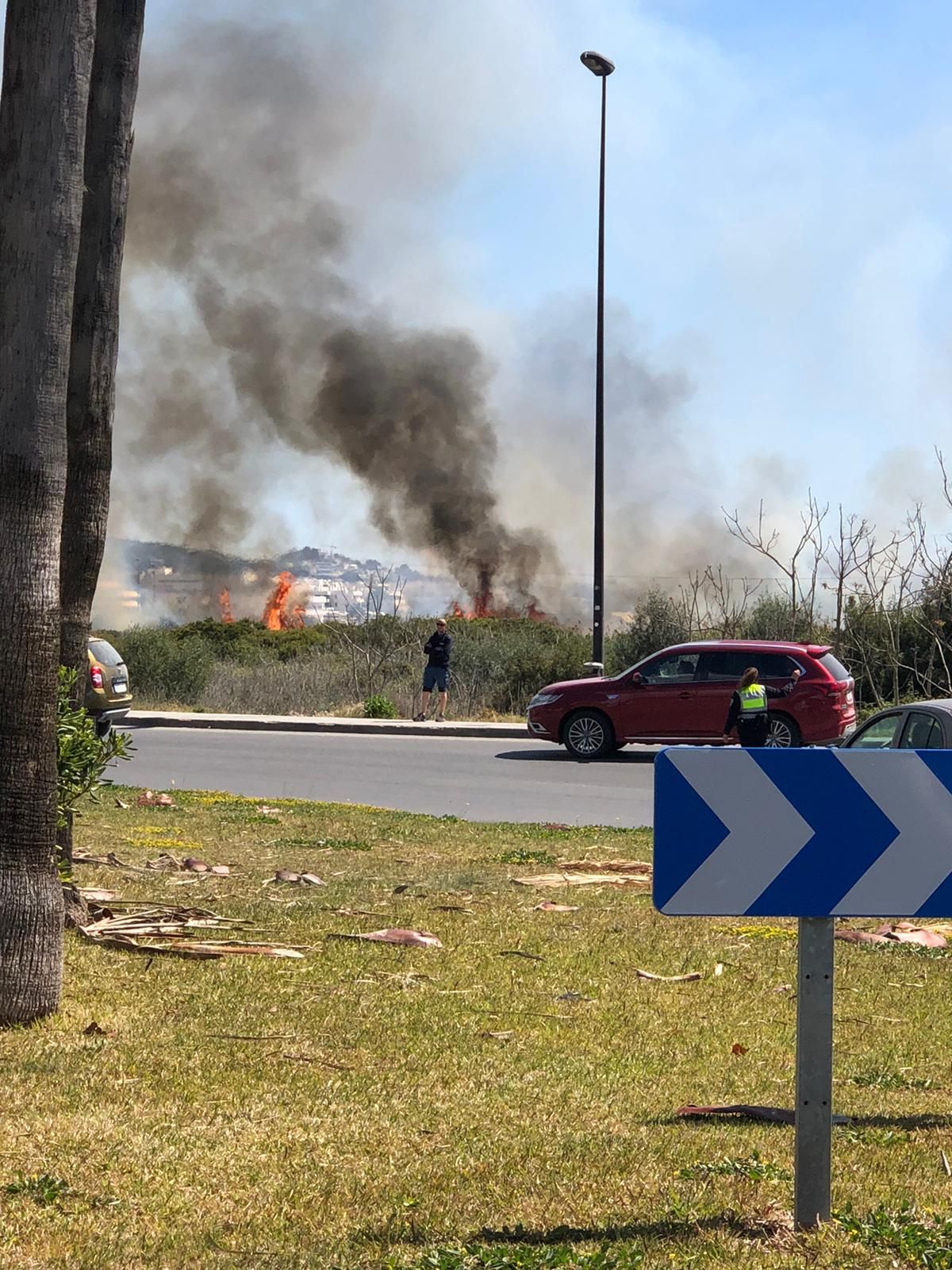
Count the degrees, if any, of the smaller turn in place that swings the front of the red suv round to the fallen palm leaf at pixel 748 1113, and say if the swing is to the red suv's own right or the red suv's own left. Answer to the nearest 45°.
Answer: approximately 90° to the red suv's own left

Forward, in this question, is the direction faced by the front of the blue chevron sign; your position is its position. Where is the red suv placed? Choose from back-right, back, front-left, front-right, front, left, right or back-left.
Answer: back

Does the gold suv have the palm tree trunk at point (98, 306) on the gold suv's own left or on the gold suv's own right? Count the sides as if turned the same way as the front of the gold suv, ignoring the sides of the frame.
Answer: on the gold suv's own left

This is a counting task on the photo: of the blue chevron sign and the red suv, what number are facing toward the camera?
1

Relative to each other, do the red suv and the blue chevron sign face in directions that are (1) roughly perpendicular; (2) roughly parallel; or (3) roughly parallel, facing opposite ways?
roughly perpendicular

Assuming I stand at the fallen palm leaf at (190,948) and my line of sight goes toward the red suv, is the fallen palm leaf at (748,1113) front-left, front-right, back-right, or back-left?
back-right

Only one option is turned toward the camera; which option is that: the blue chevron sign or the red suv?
the blue chevron sign

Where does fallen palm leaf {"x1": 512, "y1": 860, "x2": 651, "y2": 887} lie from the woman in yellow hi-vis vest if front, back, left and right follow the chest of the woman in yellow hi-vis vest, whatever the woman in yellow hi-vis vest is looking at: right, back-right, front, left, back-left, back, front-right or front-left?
back

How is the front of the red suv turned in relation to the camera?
facing to the left of the viewer

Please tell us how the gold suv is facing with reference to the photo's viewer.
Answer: facing away from the viewer and to the left of the viewer

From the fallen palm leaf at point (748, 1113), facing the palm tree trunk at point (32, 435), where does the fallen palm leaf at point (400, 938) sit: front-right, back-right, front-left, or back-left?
front-right

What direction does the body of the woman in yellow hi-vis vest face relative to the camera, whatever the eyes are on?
away from the camera

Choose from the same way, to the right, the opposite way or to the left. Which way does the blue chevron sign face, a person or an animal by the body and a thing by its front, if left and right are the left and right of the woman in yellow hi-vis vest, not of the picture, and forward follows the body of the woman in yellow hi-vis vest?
the opposite way

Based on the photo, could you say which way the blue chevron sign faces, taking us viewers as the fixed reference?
facing the viewer

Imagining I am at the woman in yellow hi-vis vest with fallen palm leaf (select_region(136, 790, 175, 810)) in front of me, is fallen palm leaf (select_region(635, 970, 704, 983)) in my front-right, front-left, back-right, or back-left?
front-left

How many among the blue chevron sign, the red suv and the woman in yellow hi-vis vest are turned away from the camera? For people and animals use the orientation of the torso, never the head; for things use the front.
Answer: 1

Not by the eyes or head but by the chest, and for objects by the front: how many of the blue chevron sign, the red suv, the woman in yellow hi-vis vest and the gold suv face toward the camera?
1
